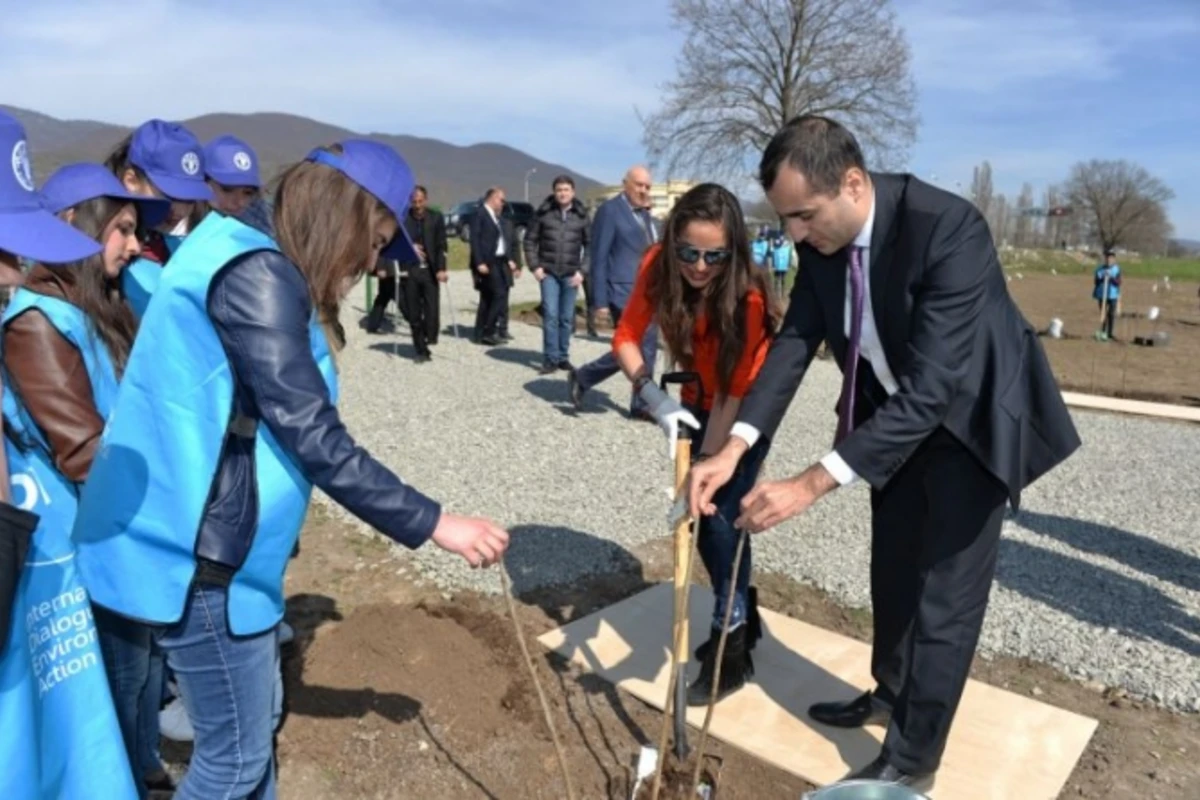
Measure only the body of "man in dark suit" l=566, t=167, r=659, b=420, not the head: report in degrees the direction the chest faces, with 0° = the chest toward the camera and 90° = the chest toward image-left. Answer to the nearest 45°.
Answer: approximately 315°

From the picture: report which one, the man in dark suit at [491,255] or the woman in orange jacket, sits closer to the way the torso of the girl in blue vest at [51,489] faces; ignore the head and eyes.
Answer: the woman in orange jacket

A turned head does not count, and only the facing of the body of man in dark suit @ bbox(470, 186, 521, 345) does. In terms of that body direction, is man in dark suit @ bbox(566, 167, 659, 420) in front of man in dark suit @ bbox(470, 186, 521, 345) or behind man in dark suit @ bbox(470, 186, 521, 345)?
in front

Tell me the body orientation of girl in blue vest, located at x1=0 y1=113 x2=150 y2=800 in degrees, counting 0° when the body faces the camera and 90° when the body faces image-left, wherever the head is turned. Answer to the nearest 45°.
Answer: approximately 270°

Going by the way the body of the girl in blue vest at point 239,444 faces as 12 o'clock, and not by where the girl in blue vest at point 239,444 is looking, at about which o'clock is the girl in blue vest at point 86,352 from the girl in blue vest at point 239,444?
the girl in blue vest at point 86,352 is roughly at 8 o'clock from the girl in blue vest at point 239,444.

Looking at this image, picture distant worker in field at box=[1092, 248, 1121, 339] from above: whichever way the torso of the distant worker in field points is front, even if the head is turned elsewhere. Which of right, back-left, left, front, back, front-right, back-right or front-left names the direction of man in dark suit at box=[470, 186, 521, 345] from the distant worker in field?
front-right

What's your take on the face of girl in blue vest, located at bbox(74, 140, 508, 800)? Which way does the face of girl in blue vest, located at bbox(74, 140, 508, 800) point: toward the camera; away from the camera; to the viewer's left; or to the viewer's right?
to the viewer's right

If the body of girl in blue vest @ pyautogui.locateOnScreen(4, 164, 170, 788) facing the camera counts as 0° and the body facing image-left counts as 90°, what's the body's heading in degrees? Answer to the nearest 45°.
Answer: approximately 270°

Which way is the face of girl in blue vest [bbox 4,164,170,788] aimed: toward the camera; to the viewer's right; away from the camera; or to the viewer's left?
to the viewer's right
